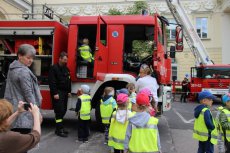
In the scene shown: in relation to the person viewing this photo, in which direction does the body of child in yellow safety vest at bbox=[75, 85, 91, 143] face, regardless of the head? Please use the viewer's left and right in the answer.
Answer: facing away from the viewer and to the left of the viewer

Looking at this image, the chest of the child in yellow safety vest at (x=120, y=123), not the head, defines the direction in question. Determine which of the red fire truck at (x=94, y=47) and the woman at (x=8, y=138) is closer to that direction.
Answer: the red fire truck

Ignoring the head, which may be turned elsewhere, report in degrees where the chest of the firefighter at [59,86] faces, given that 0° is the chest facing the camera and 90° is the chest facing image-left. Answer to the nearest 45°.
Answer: approximately 315°

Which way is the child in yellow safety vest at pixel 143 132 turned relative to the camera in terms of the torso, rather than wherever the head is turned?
away from the camera

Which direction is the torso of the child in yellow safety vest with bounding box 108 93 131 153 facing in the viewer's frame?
away from the camera
